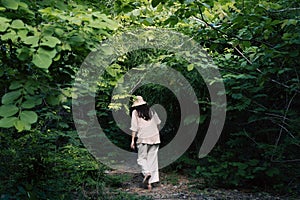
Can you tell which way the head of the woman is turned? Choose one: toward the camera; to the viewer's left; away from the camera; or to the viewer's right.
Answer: away from the camera

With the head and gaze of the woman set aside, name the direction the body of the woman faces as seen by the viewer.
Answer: away from the camera
